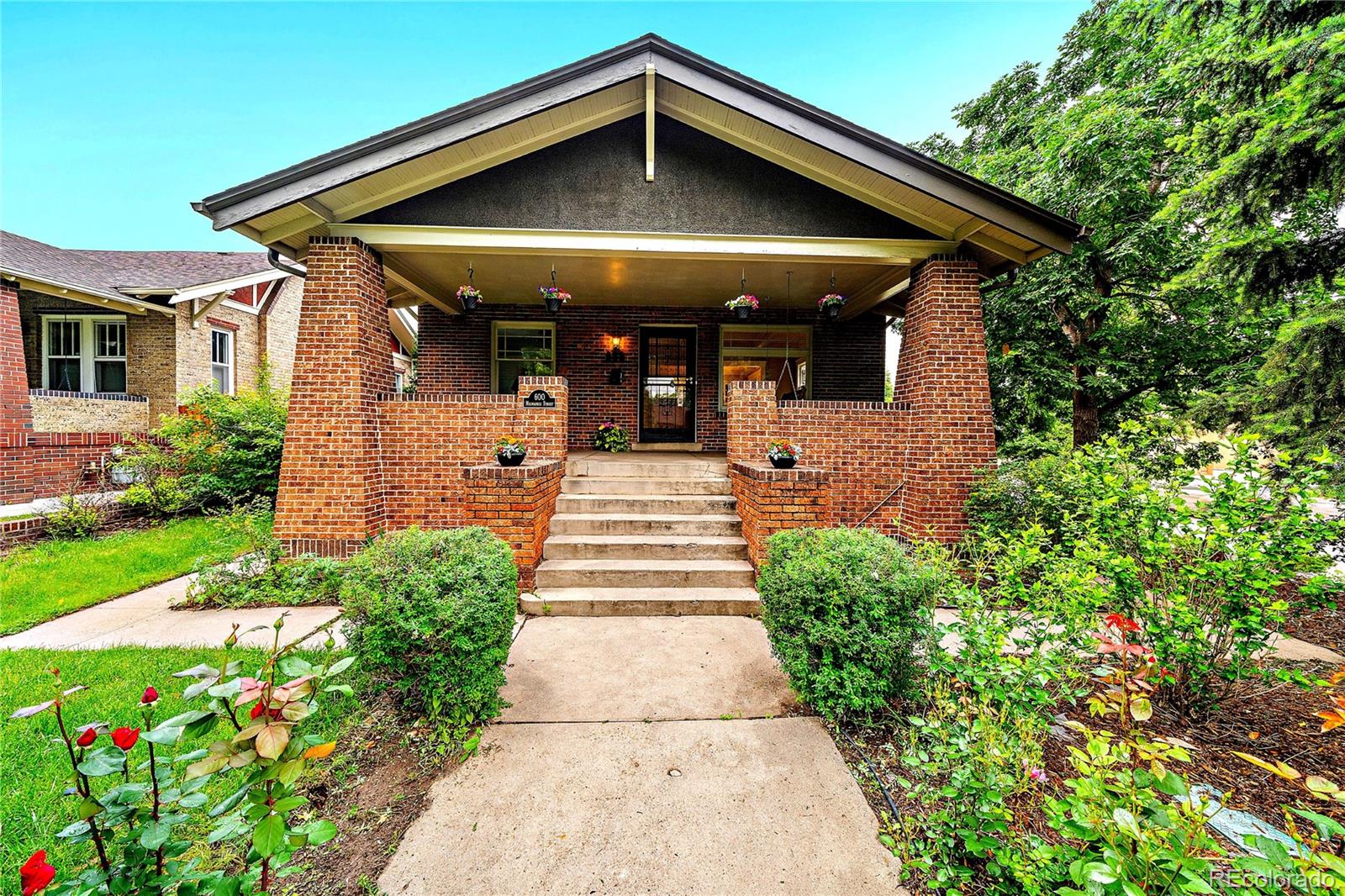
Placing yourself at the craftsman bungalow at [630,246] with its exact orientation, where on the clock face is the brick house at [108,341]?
The brick house is roughly at 4 o'clock from the craftsman bungalow.

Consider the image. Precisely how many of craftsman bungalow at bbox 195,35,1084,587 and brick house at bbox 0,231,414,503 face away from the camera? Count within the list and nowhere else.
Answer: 0

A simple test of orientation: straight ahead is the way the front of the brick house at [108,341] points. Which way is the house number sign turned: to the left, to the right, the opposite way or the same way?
the same way

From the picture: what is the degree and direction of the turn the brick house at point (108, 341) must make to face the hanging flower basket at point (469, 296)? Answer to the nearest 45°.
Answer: approximately 90° to its left

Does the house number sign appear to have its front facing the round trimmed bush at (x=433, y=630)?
yes

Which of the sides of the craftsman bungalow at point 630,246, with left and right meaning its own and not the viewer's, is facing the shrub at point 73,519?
right

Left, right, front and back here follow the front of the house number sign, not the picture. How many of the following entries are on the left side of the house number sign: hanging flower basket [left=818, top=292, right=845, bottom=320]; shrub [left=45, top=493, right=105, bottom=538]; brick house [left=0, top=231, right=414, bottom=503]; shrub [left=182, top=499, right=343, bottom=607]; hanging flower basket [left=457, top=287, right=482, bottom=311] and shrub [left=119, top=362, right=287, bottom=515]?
1

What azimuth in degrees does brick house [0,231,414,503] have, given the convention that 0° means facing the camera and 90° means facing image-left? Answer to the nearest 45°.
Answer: approximately 45°

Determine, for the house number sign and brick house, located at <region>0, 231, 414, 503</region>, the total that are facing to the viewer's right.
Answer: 0

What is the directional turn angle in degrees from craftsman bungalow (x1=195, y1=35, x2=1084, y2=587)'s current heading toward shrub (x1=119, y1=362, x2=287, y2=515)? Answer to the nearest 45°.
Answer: approximately 90° to its right

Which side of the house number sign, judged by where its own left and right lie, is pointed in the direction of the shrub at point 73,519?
right

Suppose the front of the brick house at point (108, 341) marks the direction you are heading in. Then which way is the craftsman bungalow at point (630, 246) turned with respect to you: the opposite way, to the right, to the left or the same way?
the same way

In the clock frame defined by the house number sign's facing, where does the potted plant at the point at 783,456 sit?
The potted plant is roughly at 10 o'clock from the house number sign.

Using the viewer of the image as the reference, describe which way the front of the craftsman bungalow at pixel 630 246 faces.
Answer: facing the viewer

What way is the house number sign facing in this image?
toward the camera

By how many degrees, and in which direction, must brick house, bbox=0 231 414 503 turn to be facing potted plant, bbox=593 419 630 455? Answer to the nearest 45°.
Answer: approximately 90° to its left
